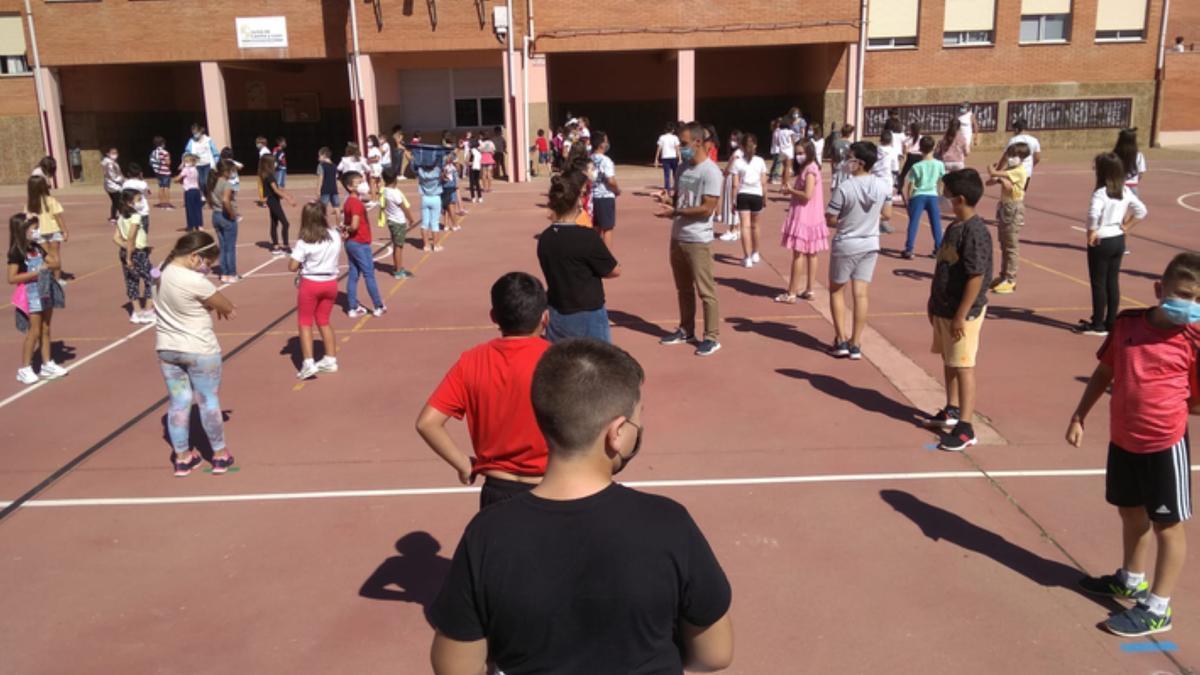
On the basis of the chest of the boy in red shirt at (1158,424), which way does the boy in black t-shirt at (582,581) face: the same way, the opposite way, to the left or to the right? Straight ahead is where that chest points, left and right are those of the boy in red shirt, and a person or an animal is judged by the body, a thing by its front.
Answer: to the right

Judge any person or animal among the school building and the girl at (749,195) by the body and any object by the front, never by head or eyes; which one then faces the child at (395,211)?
the school building

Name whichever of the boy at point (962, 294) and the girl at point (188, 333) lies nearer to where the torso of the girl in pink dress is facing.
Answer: the girl

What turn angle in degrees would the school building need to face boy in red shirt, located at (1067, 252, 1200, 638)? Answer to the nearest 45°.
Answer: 0° — it already faces them

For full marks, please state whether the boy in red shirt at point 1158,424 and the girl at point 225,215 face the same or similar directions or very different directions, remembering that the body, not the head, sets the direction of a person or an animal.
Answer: very different directions

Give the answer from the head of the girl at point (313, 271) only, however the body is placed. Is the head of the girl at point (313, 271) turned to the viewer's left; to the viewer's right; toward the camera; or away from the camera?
away from the camera

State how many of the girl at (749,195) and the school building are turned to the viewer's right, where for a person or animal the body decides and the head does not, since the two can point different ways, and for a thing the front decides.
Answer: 0

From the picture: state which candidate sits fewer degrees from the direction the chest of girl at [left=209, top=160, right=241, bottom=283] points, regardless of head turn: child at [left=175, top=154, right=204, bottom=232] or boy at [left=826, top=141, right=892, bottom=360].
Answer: the boy

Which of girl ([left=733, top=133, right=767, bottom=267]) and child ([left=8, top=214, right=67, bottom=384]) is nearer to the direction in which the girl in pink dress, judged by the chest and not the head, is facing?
the child
